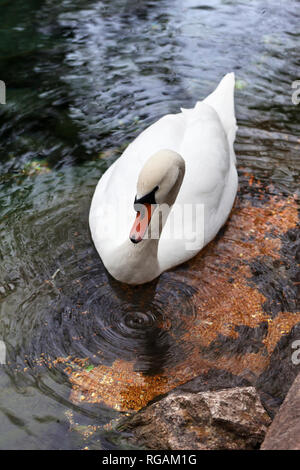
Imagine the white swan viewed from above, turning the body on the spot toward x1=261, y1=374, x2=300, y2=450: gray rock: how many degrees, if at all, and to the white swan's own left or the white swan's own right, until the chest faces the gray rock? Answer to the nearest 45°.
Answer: approximately 45° to the white swan's own left

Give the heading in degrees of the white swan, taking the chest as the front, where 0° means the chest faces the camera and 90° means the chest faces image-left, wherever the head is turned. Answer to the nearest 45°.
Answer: approximately 45°
